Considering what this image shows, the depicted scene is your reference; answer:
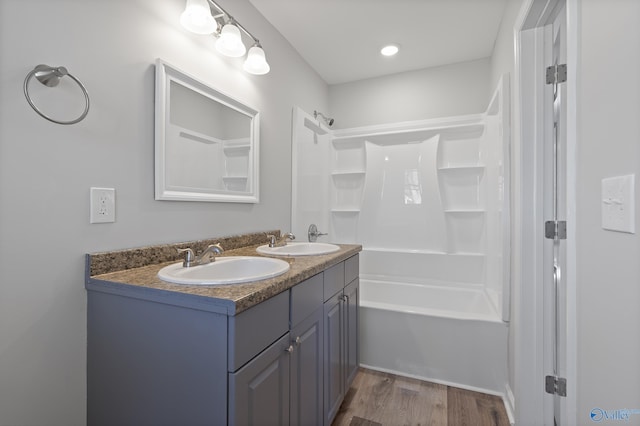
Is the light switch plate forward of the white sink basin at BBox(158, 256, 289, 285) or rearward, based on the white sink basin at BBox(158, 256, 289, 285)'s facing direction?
forward

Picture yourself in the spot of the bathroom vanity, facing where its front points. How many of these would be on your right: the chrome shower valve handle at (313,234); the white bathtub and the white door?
0

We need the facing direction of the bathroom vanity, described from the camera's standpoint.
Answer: facing the viewer and to the right of the viewer

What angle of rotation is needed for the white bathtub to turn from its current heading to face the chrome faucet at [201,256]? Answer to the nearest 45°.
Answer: approximately 45° to its right

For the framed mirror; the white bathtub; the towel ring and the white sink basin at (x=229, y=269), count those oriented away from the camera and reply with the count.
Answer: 0

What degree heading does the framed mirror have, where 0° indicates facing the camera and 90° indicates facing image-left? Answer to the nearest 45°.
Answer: approximately 315°

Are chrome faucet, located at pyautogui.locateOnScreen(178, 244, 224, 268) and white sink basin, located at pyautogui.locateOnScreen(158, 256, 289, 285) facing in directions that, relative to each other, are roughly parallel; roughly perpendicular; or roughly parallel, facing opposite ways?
roughly parallel

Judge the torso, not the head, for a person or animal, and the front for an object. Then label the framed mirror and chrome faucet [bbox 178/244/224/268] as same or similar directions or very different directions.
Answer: same or similar directions

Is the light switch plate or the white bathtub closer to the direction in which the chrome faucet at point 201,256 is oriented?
the light switch plate

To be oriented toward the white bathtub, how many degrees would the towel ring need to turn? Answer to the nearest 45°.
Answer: approximately 45° to its left

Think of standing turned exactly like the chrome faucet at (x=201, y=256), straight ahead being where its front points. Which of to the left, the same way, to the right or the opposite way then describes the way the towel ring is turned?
the same way

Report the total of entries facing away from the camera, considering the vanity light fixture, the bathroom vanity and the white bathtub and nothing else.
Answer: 0

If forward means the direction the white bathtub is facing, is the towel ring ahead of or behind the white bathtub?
ahead

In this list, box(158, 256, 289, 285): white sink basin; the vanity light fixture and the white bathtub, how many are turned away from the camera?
0

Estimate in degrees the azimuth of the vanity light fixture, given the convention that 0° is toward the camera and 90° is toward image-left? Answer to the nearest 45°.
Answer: approximately 315°

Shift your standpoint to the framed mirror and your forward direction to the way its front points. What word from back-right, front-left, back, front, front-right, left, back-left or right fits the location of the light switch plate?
front

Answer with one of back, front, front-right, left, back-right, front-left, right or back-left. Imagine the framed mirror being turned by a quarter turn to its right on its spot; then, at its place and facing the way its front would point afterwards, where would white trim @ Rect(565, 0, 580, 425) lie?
left

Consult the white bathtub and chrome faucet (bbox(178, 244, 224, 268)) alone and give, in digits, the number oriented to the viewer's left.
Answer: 0

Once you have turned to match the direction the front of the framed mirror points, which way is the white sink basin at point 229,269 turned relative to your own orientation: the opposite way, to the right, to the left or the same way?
the same way

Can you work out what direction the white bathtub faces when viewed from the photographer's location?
facing the viewer

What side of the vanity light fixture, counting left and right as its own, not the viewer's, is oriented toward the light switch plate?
front
